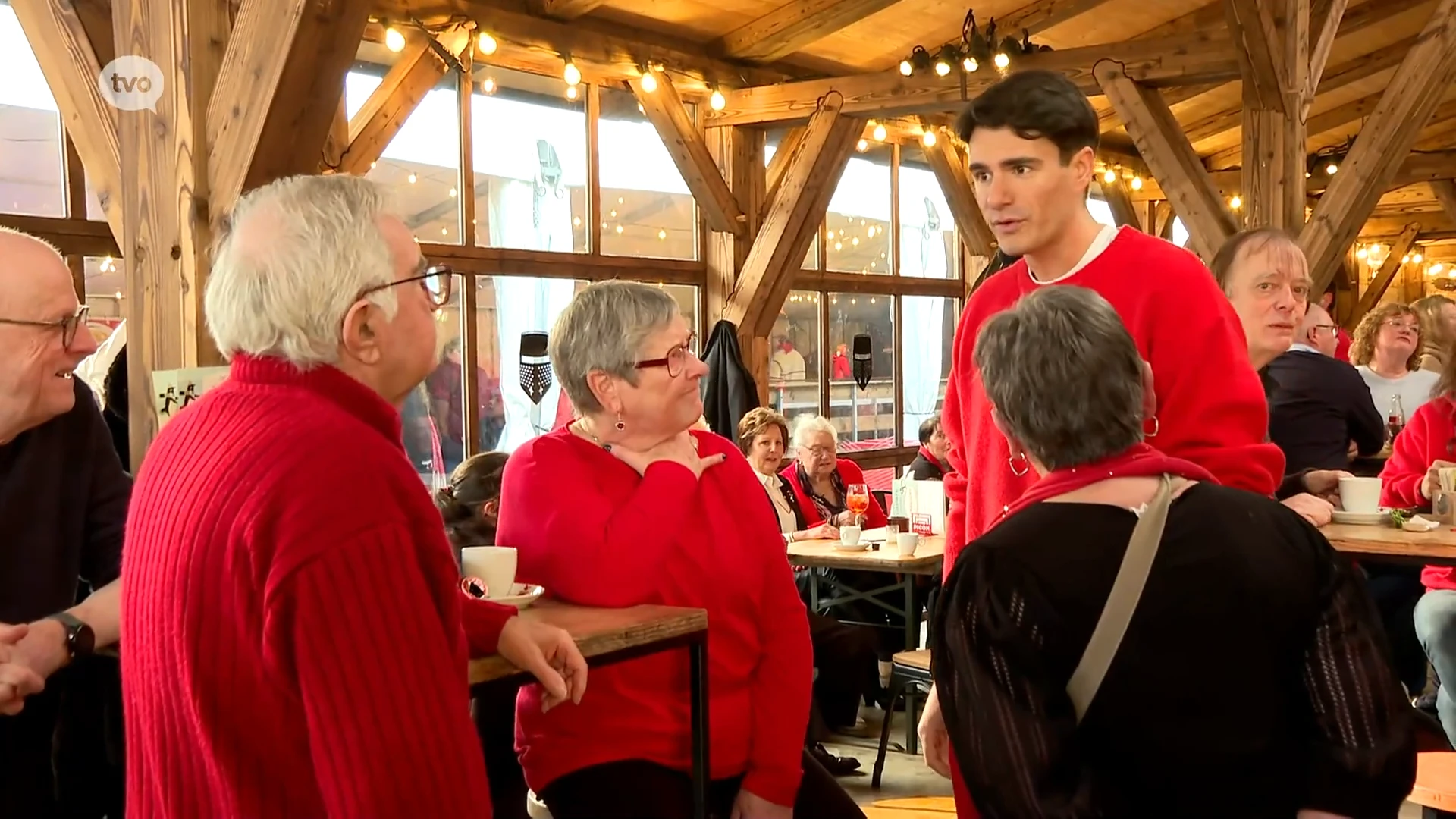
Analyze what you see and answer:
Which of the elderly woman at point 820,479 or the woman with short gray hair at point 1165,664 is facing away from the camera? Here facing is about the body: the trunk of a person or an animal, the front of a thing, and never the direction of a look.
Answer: the woman with short gray hair

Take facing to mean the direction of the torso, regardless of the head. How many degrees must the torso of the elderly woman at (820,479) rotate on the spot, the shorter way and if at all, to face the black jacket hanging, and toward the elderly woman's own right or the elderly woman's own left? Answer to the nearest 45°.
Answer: approximately 180°

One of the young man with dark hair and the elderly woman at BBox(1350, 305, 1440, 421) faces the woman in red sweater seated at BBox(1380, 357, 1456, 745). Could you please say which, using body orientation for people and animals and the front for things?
the elderly woman

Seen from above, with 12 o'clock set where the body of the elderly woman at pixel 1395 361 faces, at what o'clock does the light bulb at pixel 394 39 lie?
The light bulb is roughly at 2 o'clock from the elderly woman.

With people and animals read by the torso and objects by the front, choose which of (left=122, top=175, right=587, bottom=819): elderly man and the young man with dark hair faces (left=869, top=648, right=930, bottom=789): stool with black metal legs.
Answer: the elderly man

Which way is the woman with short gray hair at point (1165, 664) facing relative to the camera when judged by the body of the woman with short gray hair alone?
away from the camera

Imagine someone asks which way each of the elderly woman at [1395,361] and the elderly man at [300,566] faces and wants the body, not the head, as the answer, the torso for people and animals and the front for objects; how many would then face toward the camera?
1

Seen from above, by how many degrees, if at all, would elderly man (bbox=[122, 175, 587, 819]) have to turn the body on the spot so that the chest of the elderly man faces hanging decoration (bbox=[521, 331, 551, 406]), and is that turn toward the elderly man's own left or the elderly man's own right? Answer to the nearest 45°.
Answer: approximately 45° to the elderly man's own left

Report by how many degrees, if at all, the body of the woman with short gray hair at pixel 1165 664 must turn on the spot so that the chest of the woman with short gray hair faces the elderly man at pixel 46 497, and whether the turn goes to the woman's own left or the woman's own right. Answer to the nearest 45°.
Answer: approximately 90° to the woman's own left

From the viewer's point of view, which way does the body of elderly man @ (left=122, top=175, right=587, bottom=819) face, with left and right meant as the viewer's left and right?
facing away from the viewer and to the right of the viewer

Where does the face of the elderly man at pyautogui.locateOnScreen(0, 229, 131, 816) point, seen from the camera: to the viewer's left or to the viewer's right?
to the viewer's right

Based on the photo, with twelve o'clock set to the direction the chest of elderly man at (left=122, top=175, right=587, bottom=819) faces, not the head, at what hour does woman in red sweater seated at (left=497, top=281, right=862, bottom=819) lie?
The woman in red sweater seated is roughly at 12 o'clock from the elderly man.

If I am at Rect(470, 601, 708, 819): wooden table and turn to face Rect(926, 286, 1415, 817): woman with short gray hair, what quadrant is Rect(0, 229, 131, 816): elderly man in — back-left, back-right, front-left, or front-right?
back-right
